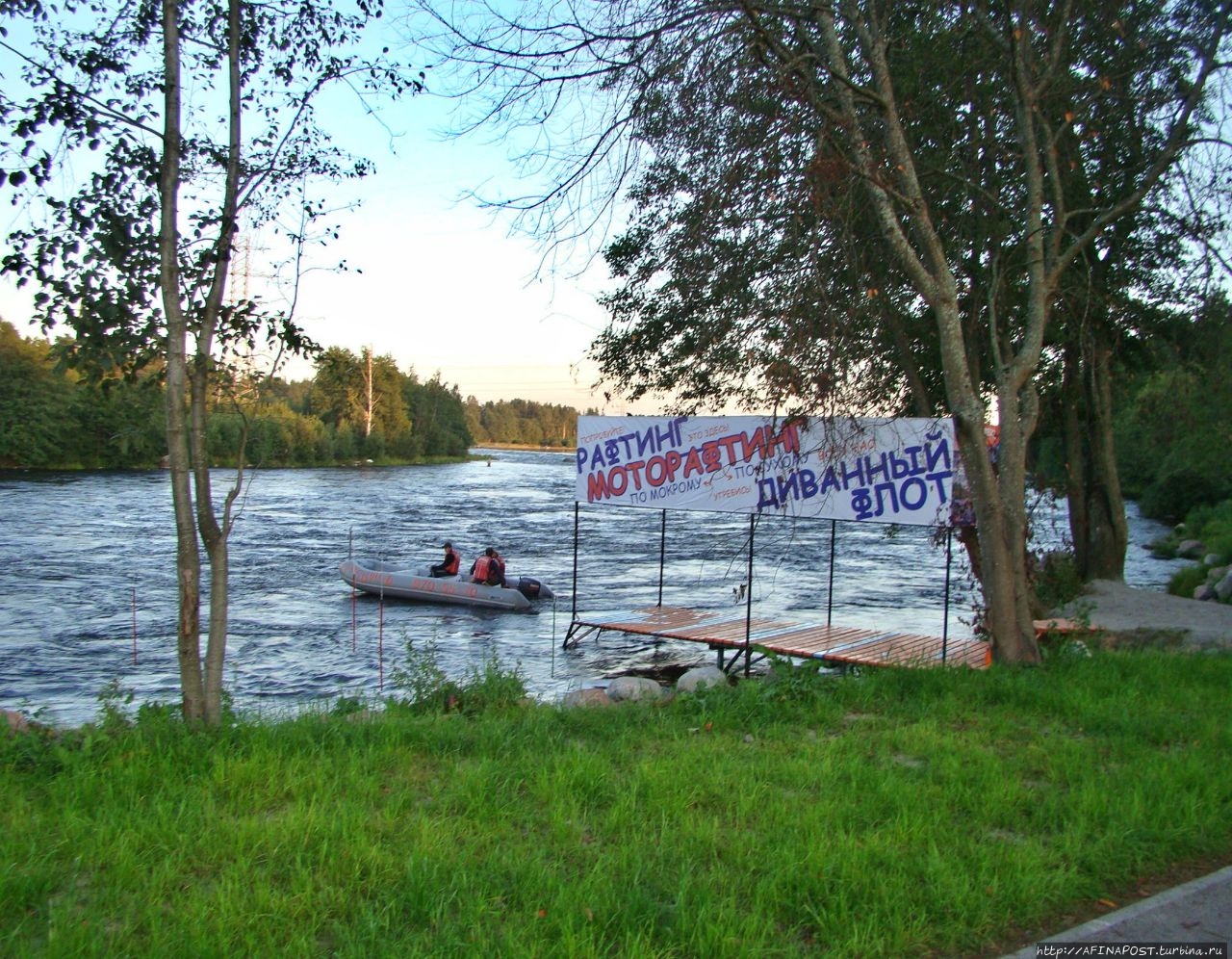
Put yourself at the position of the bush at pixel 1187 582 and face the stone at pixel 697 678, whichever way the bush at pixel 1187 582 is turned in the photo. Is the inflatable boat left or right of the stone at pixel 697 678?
right

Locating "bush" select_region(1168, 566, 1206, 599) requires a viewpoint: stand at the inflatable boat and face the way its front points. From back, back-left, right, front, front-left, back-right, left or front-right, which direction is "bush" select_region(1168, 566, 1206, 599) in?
back

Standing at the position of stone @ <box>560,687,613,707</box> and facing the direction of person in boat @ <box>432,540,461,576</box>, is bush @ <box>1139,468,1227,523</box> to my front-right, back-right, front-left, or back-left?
front-right

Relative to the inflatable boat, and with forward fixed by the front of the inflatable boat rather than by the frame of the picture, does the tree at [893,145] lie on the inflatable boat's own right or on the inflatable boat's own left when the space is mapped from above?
on the inflatable boat's own left

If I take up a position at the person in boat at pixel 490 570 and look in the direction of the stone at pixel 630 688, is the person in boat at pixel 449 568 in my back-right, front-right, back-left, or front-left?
back-right

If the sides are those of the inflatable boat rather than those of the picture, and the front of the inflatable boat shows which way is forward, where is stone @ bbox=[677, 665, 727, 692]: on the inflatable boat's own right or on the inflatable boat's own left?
on the inflatable boat's own left

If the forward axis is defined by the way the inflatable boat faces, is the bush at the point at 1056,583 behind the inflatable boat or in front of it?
behind

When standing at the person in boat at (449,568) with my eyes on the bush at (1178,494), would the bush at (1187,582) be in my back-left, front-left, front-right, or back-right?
front-right

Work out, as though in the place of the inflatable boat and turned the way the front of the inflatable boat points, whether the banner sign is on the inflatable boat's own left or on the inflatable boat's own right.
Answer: on the inflatable boat's own left

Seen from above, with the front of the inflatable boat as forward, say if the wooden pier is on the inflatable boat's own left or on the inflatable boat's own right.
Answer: on the inflatable boat's own left

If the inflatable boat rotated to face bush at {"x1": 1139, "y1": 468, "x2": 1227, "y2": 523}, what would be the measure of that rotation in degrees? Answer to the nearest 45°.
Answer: approximately 135° to its right

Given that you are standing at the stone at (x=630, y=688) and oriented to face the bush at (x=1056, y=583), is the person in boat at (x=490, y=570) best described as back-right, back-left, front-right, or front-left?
front-left

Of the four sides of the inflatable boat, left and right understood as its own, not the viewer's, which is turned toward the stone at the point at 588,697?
left

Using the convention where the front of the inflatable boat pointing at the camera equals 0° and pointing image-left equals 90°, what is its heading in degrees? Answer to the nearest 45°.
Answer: approximately 90°
